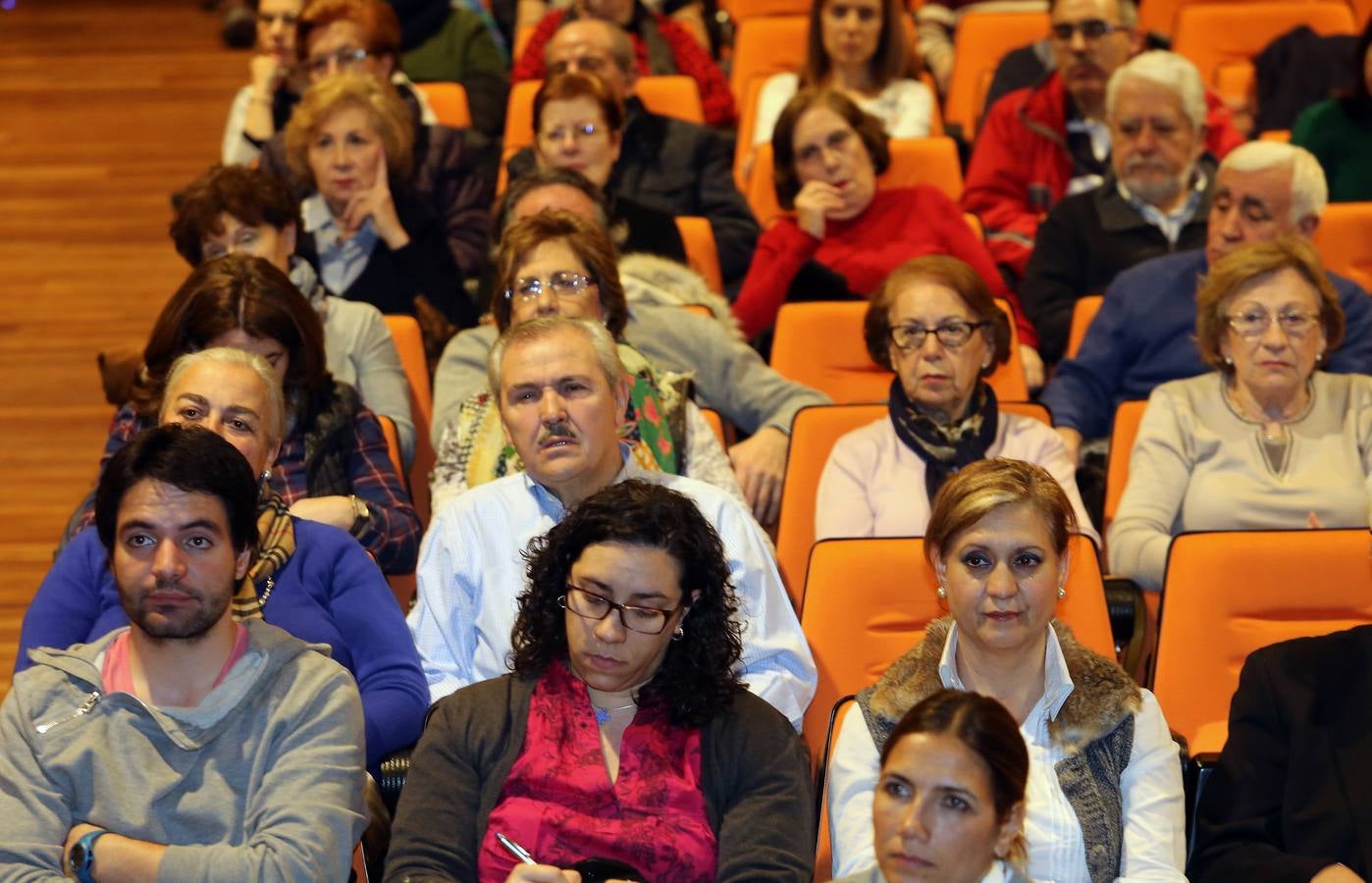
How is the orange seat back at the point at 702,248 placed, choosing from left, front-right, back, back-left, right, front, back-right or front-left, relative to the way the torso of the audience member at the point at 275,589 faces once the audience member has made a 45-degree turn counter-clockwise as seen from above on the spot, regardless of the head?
left

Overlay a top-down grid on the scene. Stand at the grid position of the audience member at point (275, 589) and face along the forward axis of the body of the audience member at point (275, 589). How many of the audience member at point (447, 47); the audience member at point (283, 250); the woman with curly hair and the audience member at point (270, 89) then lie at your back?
3

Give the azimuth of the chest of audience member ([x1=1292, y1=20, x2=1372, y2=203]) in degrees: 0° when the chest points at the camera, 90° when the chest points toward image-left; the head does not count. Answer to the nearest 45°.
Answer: approximately 0°

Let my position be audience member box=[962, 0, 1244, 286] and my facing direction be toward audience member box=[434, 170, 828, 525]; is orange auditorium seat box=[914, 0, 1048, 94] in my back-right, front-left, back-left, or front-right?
back-right

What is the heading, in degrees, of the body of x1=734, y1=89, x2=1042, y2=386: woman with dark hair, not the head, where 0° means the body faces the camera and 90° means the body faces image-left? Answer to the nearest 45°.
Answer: approximately 0°

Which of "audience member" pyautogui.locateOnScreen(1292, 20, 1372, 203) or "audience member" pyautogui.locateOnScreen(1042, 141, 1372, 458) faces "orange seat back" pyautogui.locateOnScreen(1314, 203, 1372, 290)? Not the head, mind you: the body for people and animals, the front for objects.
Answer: "audience member" pyautogui.locateOnScreen(1292, 20, 1372, 203)

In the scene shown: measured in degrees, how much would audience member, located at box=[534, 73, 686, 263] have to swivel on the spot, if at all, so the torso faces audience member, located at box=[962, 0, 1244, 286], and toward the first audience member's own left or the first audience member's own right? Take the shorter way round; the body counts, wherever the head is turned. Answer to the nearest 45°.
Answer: approximately 90° to the first audience member's own left

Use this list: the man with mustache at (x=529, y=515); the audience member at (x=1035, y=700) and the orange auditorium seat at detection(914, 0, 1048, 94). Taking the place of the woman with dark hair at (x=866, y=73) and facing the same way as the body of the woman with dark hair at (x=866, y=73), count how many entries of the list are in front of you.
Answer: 2

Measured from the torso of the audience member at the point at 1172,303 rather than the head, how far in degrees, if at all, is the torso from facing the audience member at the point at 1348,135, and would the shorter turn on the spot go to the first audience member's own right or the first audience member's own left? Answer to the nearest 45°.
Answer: approximately 180°
